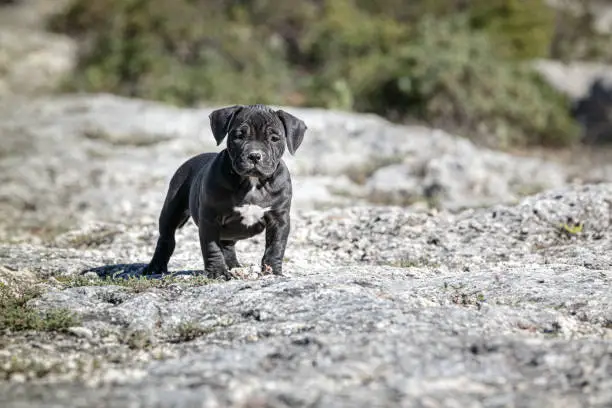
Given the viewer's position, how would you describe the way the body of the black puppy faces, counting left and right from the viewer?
facing the viewer and to the right of the viewer
